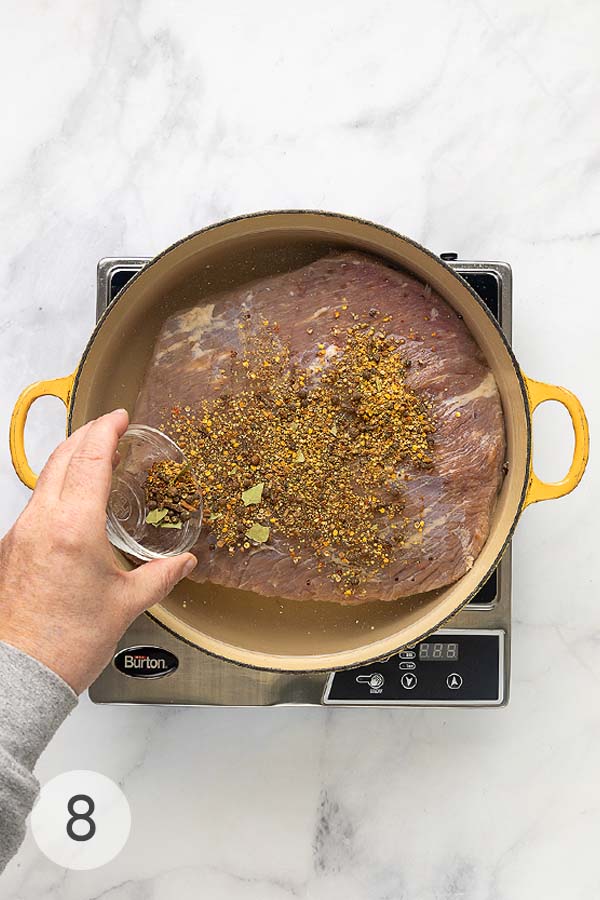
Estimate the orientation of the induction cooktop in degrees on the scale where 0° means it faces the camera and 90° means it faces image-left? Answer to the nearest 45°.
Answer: approximately 0°
